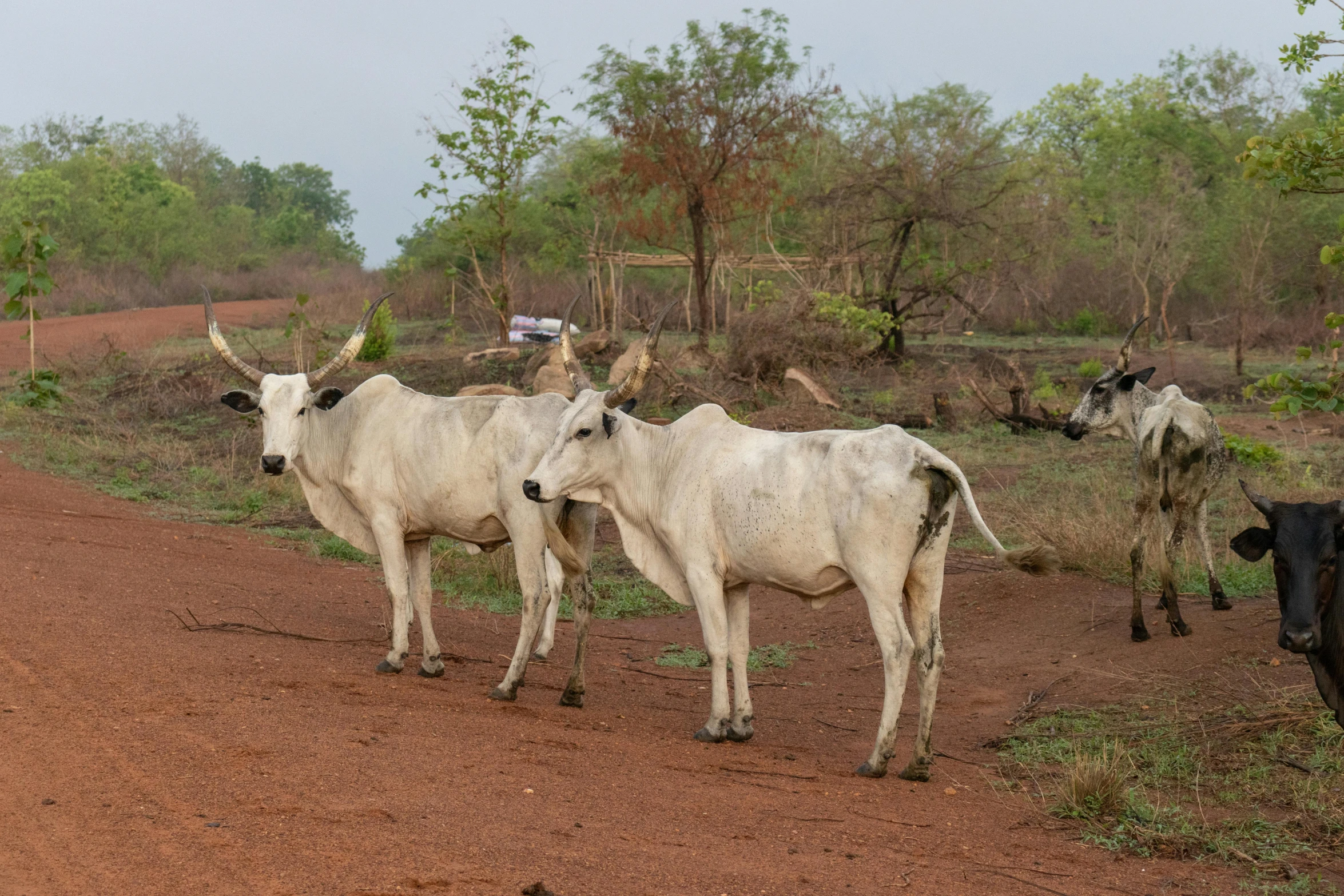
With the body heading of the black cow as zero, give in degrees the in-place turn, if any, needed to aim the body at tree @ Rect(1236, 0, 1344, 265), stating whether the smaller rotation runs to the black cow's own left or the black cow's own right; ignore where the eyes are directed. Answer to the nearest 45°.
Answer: approximately 135° to the black cow's own right

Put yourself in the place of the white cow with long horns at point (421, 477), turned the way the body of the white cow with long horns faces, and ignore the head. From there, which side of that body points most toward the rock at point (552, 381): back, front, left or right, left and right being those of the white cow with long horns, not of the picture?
right

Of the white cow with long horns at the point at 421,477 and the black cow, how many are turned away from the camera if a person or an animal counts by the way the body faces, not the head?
0

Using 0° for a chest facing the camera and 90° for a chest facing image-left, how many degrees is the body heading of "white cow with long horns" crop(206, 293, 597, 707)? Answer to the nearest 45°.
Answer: approximately 90°

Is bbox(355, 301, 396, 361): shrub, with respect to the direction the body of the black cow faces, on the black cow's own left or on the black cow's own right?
on the black cow's own right

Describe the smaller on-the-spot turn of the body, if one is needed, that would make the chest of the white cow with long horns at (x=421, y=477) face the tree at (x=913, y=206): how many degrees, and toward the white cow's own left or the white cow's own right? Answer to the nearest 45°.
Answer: approximately 135° to the white cow's own right

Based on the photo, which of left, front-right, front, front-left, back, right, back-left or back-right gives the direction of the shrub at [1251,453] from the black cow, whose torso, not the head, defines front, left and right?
back-right

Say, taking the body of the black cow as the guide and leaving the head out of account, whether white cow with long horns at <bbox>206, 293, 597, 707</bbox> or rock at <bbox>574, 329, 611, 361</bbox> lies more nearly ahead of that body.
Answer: the white cow with long horns

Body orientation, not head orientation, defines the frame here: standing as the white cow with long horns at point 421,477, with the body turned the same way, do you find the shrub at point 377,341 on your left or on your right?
on your right

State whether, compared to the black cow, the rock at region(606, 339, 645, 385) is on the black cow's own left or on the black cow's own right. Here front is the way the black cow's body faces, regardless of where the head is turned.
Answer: on the black cow's own right

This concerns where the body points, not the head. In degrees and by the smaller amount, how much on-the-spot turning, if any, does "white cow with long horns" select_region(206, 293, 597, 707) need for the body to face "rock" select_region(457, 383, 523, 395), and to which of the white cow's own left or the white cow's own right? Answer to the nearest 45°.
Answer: approximately 90° to the white cow's own right

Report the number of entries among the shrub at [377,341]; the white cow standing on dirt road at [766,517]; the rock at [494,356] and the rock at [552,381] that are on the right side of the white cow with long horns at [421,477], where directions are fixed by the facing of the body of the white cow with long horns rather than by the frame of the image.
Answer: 3

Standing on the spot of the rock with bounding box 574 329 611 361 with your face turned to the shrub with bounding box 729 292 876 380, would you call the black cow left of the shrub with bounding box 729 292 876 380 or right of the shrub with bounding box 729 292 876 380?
right

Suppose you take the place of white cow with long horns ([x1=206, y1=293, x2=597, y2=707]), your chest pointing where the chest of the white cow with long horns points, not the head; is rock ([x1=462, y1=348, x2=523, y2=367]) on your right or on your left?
on your right
